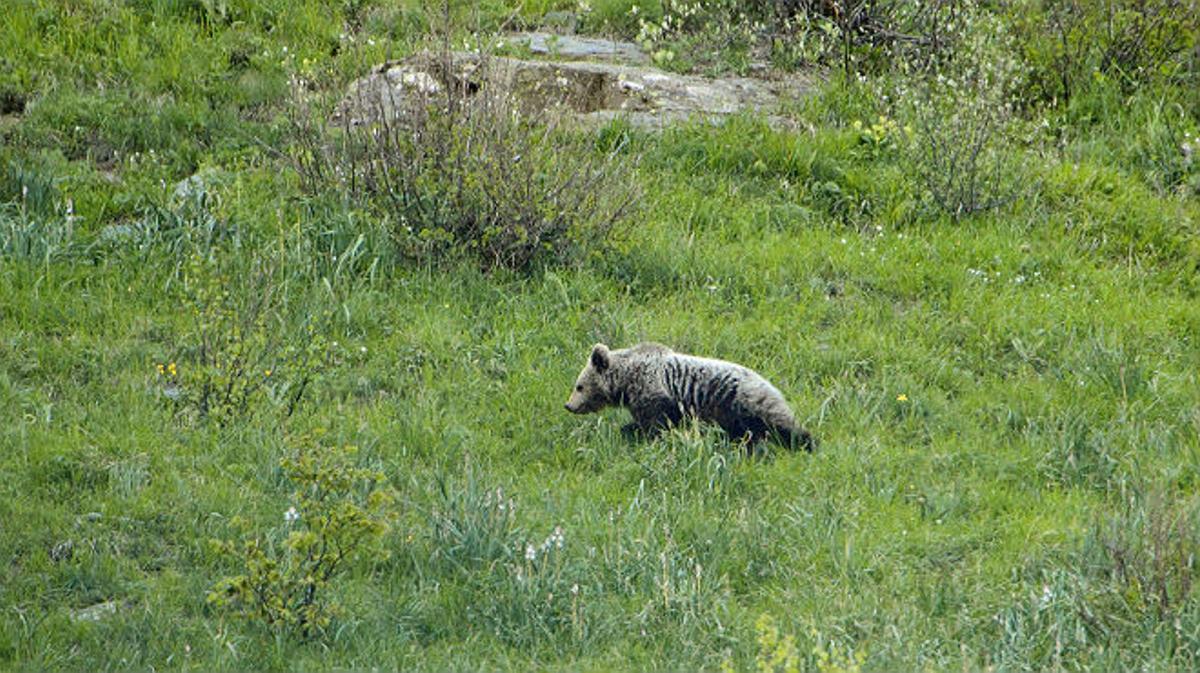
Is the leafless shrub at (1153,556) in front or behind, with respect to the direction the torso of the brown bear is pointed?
behind

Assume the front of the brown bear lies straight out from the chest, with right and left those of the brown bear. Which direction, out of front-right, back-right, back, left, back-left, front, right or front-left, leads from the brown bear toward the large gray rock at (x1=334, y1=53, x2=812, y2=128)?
right

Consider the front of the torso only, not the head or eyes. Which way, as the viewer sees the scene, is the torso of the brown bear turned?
to the viewer's left

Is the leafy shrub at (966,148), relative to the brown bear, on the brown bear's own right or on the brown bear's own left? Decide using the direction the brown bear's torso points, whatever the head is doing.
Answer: on the brown bear's own right

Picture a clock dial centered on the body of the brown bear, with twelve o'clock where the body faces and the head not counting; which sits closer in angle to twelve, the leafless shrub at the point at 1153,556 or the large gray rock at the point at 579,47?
the large gray rock

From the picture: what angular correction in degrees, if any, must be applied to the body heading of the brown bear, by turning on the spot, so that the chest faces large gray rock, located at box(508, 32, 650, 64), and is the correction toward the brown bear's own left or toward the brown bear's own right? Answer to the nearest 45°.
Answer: approximately 90° to the brown bear's own right

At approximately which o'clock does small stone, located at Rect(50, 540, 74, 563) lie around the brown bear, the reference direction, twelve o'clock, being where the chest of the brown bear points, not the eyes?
The small stone is roughly at 11 o'clock from the brown bear.
